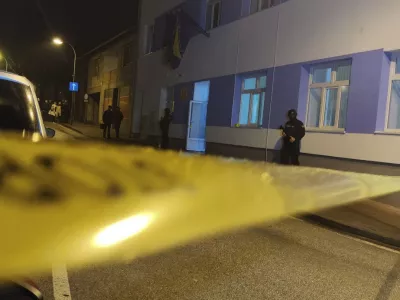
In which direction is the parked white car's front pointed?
toward the camera

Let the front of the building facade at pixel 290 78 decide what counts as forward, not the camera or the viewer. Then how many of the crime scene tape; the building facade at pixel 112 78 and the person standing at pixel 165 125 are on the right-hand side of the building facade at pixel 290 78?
2

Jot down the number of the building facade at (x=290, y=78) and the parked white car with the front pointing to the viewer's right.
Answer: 0

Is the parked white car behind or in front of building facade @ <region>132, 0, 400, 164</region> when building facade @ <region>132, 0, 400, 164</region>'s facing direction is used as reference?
in front

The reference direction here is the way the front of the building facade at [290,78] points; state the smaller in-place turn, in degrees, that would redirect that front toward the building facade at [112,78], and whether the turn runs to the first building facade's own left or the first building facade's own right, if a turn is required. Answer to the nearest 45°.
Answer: approximately 90° to the first building facade's own right

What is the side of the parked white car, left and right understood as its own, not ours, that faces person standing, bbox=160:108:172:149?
back

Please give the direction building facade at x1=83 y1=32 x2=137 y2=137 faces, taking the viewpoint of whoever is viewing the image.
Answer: facing the viewer and to the left of the viewer

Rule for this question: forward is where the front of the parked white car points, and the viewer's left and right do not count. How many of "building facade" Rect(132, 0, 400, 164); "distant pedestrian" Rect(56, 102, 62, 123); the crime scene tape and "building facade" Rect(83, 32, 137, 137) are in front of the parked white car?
1

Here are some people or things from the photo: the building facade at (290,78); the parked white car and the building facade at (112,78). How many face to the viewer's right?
0

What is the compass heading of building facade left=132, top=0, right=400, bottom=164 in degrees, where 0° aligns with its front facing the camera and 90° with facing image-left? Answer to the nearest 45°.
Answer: approximately 45°

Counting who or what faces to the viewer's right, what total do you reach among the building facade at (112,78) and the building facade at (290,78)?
0

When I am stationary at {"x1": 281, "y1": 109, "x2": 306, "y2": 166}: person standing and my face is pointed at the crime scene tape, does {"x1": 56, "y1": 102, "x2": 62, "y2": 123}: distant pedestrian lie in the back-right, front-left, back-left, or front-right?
back-right

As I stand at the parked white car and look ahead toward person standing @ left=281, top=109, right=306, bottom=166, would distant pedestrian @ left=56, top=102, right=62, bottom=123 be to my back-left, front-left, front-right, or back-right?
front-left

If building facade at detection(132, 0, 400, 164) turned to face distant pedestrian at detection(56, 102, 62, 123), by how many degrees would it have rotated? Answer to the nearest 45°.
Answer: approximately 90° to its right

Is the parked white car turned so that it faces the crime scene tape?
yes

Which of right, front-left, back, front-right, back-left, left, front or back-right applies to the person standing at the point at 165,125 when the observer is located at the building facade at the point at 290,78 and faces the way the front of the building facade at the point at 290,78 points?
right

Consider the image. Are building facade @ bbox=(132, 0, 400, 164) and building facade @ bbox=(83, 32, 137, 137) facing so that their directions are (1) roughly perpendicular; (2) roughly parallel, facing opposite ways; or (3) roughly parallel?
roughly parallel

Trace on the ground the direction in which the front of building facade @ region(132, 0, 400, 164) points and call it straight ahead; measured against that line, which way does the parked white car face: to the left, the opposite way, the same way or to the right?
to the left

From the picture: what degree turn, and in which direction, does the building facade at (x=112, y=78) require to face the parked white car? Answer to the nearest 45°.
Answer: approximately 45° to its left

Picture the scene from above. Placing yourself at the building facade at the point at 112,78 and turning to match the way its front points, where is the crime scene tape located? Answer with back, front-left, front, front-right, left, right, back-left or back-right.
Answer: front-left
